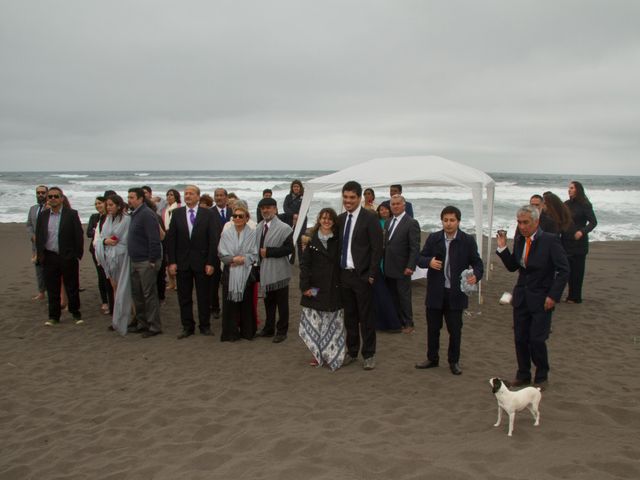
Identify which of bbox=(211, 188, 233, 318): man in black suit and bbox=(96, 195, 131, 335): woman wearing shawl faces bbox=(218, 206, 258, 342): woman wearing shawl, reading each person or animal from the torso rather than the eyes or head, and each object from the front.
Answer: the man in black suit

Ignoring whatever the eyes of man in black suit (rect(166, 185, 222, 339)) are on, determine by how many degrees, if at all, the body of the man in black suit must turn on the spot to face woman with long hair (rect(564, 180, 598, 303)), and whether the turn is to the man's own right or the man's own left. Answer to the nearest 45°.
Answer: approximately 90° to the man's own left

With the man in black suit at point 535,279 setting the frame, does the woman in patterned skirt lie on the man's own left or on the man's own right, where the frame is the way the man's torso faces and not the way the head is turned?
on the man's own right

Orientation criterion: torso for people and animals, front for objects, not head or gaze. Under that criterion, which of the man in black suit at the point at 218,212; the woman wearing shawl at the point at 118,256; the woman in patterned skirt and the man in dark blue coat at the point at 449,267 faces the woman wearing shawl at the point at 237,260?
the man in black suit at the point at 218,212

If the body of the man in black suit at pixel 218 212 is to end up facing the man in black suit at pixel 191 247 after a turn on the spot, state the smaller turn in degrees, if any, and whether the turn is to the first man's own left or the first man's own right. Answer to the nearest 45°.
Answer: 0° — they already face them

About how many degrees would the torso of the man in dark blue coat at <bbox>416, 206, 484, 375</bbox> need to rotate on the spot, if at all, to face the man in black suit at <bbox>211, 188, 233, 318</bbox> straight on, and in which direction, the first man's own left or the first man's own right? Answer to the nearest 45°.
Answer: approximately 135° to the first man's own right

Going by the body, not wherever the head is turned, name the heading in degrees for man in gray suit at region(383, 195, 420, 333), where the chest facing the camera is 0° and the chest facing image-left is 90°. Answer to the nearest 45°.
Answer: approximately 45°

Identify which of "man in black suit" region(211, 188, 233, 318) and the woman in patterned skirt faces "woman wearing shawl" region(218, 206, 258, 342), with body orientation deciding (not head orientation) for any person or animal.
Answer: the man in black suit

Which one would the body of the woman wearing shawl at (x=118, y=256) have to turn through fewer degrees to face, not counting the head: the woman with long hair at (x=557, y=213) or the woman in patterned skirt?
the woman in patterned skirt
